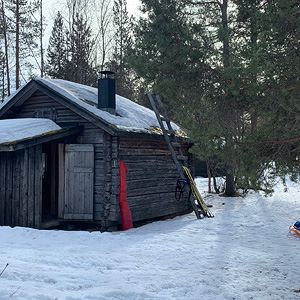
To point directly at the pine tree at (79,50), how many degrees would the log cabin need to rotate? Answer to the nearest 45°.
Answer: approximately 135° to its right

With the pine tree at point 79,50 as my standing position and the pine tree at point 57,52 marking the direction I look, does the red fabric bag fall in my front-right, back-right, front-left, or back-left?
back-left

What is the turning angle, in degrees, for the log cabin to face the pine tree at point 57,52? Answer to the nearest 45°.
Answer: approximately 135° to its right

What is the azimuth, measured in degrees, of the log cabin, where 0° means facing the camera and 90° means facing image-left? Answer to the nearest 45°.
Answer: approximately 45°
